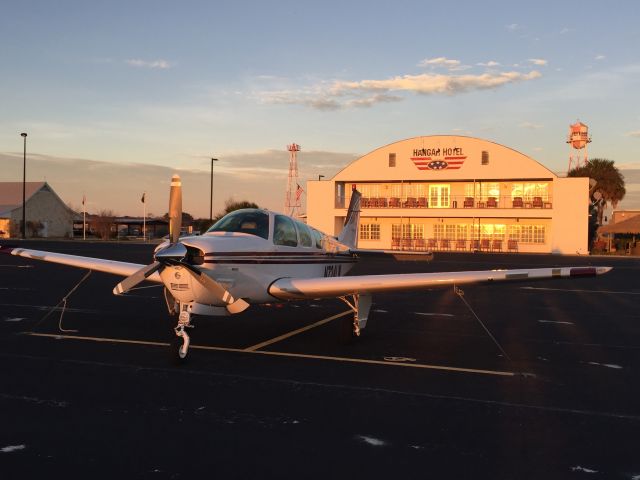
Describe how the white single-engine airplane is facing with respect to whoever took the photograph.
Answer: facing the viewer and to the left of the viewer
